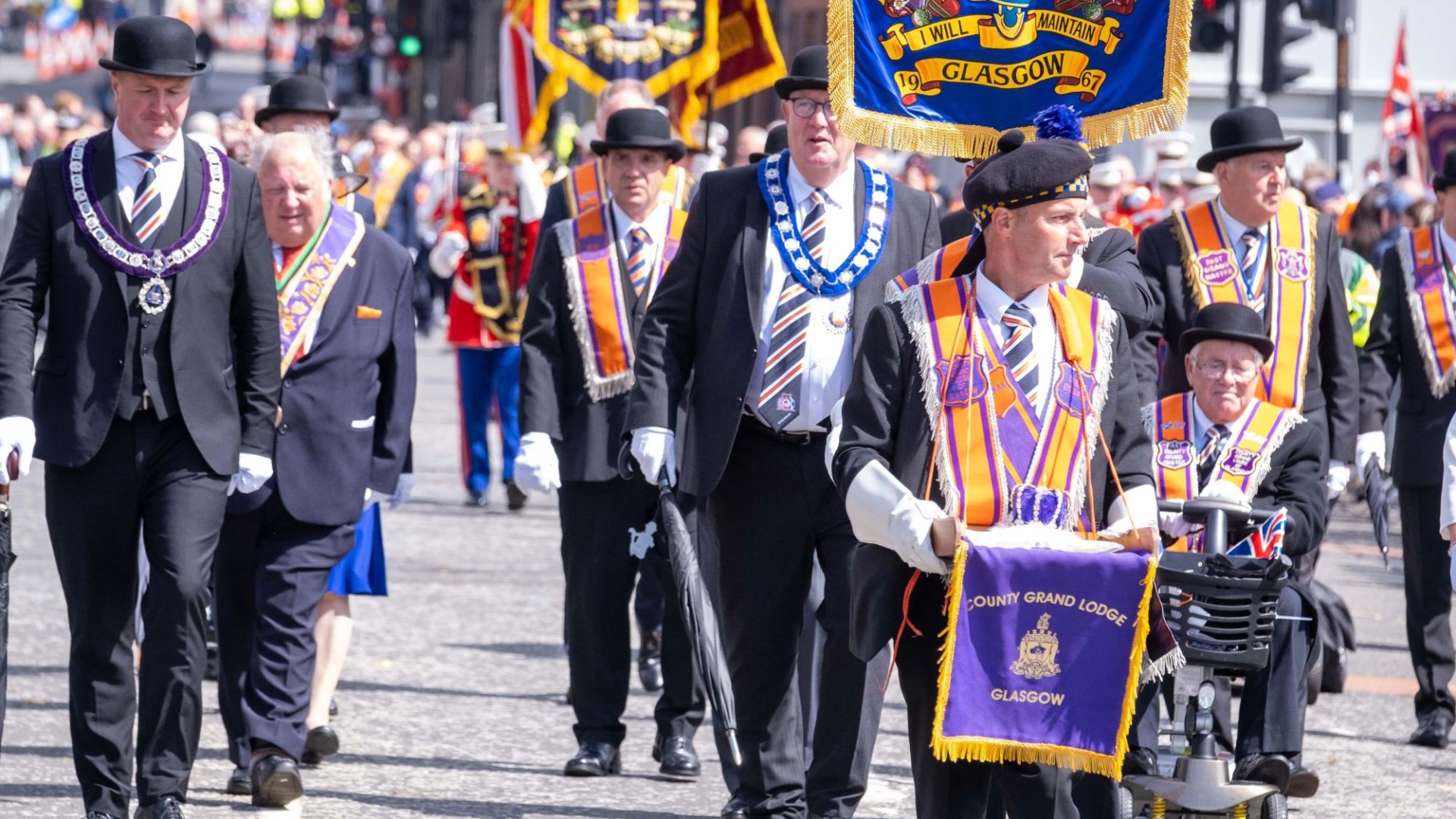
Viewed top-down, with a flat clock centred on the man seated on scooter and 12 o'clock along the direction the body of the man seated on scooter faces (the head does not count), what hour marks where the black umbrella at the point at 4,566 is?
The black umbrella is roughly at 2 o'clock from the man seated on scooter.

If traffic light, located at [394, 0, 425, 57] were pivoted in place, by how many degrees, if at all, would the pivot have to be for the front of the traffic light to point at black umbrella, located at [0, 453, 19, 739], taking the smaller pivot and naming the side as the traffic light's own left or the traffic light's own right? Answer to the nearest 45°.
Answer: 0° — it already faces it

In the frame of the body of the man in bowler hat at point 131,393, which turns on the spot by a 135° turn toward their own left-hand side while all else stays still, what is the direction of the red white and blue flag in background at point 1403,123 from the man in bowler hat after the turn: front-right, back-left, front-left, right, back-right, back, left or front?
front

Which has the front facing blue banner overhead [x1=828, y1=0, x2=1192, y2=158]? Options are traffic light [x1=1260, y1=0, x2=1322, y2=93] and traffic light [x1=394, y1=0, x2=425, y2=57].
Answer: traffic light [x1=394, y1=0, x2=425, y2=57]

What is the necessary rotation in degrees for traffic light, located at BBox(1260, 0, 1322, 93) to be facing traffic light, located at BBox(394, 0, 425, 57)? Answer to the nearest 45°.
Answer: approximately 135° to its left
